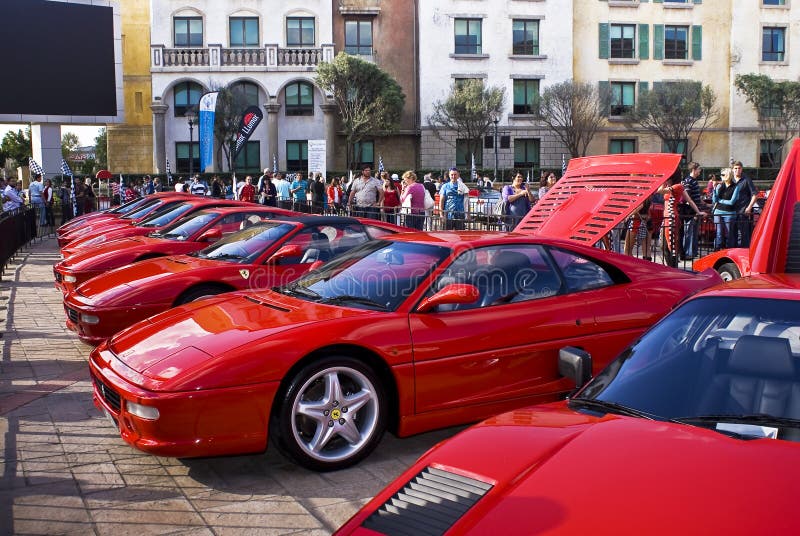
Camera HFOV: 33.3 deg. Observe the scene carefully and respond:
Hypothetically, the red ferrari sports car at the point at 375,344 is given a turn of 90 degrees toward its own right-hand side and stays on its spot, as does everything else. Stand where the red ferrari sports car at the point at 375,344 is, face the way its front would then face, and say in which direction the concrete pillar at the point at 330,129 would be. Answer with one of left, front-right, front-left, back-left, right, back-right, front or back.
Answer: front-right

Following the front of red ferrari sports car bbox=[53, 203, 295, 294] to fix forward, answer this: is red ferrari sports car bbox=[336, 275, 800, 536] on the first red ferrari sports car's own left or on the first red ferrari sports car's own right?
on the first red ferrari sports car's own left

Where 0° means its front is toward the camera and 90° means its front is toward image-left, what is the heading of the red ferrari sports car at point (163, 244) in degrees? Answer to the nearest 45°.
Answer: approximately 45°

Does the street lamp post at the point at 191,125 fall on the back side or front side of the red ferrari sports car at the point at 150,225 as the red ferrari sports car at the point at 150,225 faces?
on the back side

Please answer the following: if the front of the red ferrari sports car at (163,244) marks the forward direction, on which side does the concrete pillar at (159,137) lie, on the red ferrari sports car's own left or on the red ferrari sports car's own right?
on the red ferrari sports car's own right

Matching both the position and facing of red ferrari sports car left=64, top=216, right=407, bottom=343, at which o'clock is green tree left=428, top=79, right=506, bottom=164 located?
The green tree is roughly at 5 o'clock from the red ferrari sports car.

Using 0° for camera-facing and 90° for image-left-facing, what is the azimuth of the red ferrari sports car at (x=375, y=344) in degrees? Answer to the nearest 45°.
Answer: approximately 45°

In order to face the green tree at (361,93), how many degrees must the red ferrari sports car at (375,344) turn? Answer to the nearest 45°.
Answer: approximately 135° to its right

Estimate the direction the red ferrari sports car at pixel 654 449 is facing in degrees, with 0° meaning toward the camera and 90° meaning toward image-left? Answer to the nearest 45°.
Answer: approximately 45°

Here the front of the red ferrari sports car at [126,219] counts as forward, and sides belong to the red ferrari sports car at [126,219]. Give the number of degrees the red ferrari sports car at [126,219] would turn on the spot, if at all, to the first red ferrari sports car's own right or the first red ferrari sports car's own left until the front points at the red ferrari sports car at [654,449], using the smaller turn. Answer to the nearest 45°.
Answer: approximately 45° to the first red ferrari sports car's own left

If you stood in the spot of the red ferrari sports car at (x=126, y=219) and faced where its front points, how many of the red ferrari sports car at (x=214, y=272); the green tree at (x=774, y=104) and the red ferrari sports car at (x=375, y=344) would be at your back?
1

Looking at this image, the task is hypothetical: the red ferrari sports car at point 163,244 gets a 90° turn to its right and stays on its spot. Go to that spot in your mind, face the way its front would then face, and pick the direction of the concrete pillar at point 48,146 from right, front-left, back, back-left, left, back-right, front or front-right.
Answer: front-right
